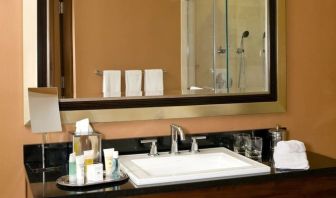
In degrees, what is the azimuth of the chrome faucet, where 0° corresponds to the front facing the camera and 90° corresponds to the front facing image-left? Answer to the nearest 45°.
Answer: approximately 315°

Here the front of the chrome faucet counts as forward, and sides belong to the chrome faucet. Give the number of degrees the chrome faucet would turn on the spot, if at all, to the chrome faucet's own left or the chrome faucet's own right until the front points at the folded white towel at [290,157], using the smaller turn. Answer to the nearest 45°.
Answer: approximately 45° to the chrome faucet's own left

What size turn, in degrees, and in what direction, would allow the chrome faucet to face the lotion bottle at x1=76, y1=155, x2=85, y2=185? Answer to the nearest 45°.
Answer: approximately 90° to its right
